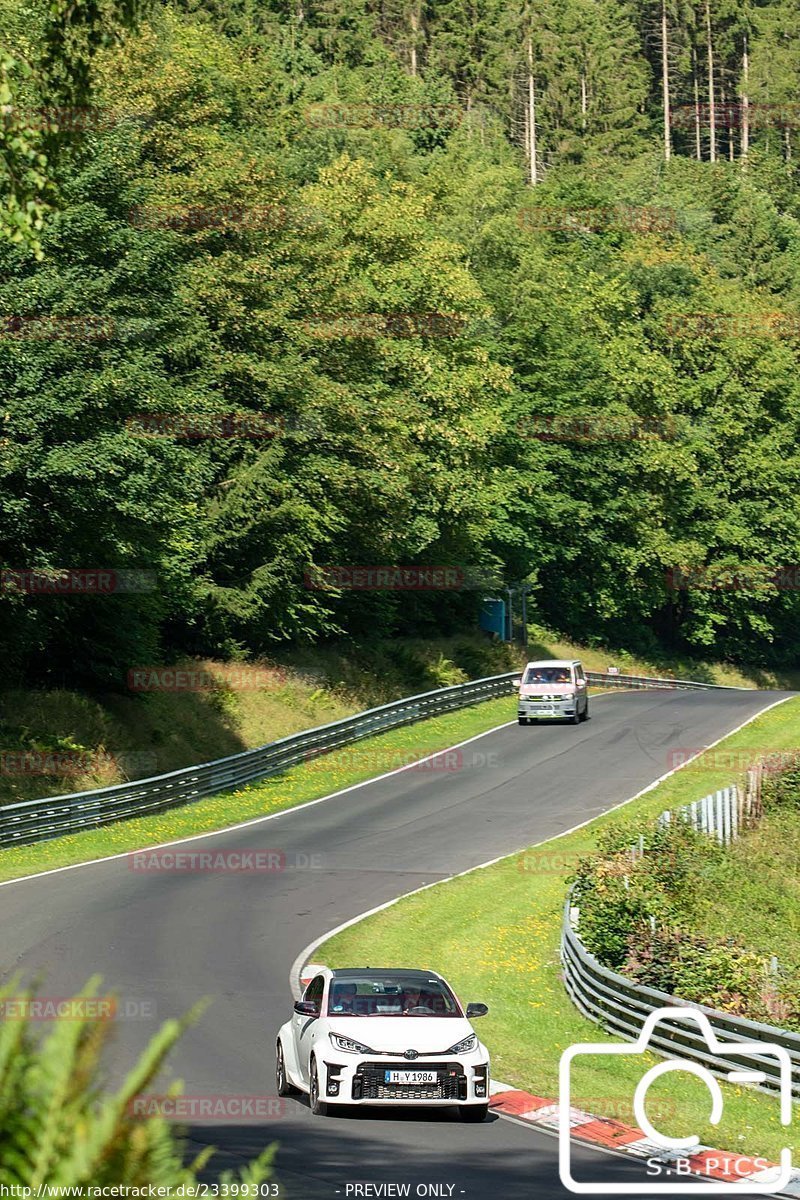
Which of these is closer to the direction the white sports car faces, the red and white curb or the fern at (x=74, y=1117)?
the fern

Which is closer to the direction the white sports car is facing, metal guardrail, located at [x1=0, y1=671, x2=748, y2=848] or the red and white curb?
the red and white curb

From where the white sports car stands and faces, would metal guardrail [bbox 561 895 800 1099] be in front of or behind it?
behind

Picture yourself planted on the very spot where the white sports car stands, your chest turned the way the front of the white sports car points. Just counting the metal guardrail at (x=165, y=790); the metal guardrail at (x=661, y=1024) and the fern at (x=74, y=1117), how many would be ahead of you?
1

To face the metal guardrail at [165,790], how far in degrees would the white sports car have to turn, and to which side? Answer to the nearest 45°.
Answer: approximately 180°

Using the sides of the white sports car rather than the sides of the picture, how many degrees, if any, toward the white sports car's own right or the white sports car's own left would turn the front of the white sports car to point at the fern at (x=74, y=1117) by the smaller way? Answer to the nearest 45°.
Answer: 0° — it already faces it

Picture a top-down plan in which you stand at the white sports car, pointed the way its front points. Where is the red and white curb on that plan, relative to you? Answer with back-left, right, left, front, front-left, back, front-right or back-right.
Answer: left

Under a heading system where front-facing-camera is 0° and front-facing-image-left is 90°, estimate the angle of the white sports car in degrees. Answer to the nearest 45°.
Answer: approximately 0°
